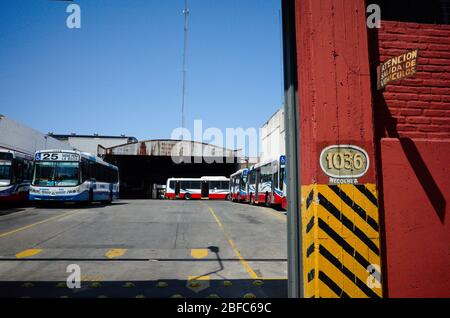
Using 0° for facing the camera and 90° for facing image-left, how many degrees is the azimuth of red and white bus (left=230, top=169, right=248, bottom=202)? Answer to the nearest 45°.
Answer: approximately 315°

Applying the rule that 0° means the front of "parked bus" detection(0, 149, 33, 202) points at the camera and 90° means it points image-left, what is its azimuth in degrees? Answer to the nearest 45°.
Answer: approximately 45°

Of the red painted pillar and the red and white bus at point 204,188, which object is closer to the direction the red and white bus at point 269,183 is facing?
the red painted pillar

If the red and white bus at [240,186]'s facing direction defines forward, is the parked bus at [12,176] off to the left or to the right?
on its right

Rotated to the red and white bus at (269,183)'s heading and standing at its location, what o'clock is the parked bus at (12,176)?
The parked bus is roughly at 4 o'clock from the red and white bus.

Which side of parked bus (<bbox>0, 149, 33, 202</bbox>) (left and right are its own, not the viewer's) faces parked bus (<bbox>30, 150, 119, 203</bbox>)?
left
